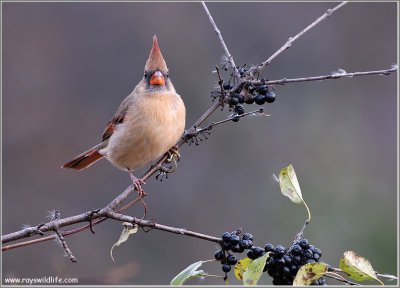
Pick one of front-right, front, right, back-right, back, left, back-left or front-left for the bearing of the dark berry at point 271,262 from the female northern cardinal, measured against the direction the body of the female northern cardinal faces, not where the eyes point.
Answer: front-left

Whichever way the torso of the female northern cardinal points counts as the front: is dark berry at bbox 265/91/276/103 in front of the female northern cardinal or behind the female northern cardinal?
in front

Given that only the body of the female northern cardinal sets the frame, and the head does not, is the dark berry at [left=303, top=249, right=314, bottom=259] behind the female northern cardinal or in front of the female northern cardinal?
in front

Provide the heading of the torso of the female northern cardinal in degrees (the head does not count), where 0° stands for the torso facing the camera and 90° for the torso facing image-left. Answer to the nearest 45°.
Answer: approximately 315°
